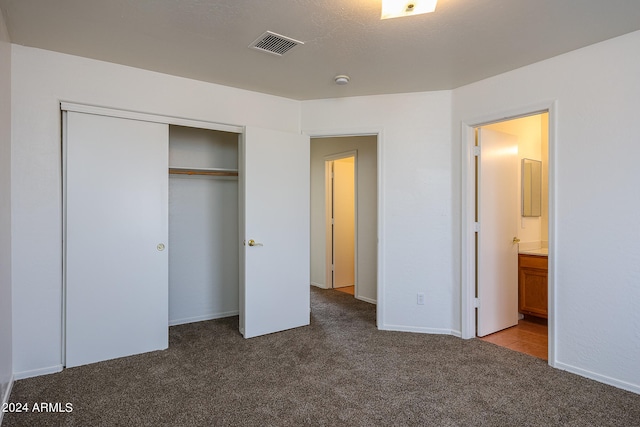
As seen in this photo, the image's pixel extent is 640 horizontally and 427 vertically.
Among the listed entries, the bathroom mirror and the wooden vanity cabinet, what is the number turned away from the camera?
0

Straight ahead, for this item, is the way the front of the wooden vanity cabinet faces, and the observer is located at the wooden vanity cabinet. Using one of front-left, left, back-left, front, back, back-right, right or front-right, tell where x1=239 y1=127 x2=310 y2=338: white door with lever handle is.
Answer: front

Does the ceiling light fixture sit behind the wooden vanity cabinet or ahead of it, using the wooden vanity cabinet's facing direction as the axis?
ahead

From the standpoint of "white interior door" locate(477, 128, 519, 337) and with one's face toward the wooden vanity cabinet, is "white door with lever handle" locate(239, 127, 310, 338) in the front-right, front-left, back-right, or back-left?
back-left

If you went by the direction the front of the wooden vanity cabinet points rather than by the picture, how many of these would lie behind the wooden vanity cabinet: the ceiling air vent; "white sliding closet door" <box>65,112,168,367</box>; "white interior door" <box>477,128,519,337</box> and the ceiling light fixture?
0

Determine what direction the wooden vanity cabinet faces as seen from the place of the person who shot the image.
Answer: facing the viewer and to the left of the viewer
